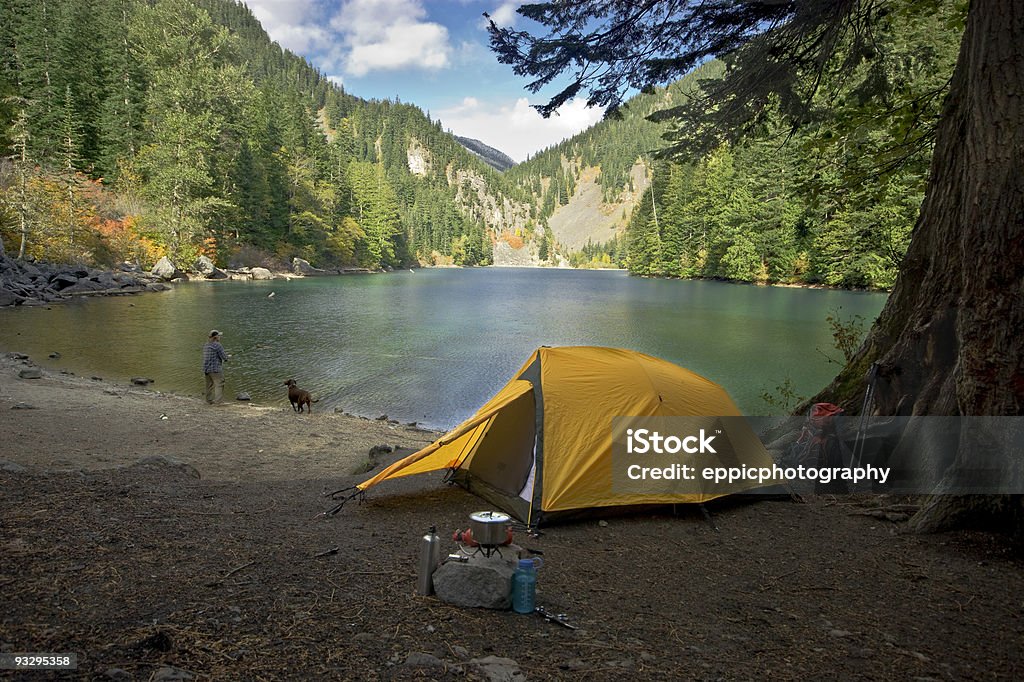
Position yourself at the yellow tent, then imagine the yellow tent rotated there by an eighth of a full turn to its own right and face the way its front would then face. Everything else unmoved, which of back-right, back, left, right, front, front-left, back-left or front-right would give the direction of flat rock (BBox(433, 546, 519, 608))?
left

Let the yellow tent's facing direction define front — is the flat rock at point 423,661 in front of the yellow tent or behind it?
in front

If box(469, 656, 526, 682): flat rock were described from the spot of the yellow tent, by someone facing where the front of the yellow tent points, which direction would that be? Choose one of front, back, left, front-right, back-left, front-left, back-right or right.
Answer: front-left

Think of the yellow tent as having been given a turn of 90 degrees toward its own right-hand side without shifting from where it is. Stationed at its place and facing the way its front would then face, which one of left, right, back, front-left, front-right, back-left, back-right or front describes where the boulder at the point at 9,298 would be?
front

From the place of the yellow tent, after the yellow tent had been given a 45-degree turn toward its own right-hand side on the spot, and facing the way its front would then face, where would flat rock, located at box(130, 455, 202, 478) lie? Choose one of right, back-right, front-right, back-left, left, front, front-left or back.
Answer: front

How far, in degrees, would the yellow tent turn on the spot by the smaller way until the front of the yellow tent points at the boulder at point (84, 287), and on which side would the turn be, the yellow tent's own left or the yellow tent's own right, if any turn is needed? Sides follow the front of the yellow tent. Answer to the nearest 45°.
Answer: approximately 90° to the yellow tent's own right

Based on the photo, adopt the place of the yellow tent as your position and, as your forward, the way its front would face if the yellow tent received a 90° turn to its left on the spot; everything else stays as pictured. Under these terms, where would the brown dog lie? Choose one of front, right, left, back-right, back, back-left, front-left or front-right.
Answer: back

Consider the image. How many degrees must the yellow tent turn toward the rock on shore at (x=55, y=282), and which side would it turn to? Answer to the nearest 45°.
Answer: approximately 90° to its right

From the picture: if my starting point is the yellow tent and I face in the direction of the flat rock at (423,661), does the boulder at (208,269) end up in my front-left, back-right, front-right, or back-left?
back-right

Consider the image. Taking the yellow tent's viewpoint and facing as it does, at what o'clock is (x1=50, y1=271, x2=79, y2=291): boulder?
The boulder is roughly at 3 o'clock from the yellow tent.

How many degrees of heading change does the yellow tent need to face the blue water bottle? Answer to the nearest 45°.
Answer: approximately 45° to its left

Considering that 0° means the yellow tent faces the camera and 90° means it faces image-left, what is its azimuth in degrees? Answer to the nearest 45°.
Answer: approximately 45°
